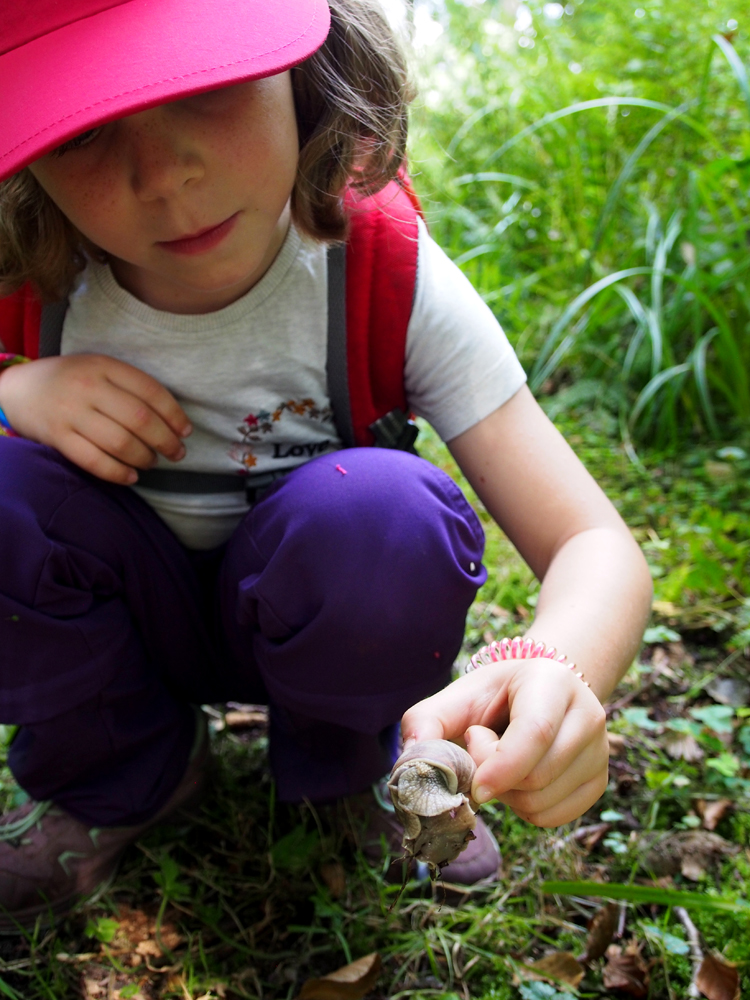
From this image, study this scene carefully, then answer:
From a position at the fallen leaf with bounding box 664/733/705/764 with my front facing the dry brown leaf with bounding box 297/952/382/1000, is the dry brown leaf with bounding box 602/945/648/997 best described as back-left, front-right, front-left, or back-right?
front-left

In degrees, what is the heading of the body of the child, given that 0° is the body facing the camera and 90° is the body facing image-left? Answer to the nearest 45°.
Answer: approximately 0°

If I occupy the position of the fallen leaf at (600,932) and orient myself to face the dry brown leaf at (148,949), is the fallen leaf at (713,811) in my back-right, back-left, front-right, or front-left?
back-right

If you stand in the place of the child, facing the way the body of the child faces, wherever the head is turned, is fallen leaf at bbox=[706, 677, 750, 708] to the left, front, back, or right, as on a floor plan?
left
